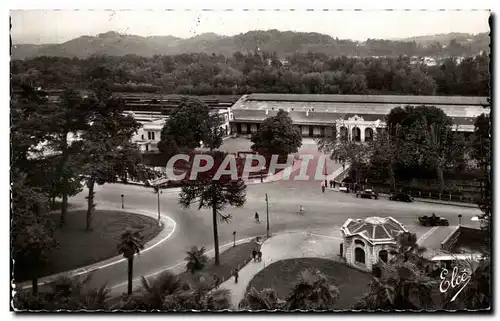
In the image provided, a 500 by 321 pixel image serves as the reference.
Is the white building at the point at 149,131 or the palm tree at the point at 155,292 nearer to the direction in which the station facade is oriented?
the palm tree

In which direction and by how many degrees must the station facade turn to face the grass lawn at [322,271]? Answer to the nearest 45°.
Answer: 0° — it already faces it

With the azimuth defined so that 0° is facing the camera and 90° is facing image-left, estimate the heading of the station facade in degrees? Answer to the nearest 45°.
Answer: approximately 0°

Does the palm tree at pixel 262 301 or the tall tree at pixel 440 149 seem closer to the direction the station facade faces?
the palm tree

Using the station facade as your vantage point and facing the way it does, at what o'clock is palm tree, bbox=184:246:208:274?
The palm tree is roughly at 1 o'clock from the station facade.

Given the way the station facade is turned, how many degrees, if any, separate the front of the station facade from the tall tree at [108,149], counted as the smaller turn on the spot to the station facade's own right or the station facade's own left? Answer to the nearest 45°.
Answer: approximately 45° to the station facade's own right

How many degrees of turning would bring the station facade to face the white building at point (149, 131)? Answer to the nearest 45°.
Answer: approximately 45° to its right
